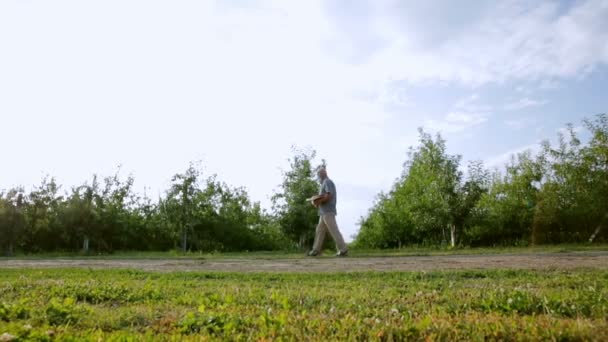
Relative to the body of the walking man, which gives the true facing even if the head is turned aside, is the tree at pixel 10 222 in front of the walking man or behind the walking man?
in front

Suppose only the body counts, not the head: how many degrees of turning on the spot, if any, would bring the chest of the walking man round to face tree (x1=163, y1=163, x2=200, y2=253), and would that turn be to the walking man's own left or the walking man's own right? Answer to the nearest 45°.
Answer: approximately 45° to the walking man's own right

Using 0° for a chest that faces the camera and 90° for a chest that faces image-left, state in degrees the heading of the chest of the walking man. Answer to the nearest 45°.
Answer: approximately 90°

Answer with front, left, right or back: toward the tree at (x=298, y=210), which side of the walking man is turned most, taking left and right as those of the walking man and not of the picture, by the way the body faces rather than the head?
right

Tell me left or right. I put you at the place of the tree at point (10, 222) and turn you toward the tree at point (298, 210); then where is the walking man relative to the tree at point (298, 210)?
right

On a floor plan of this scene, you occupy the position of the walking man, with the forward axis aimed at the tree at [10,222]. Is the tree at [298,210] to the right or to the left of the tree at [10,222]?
right
